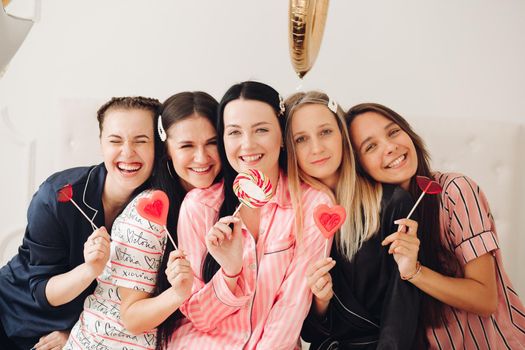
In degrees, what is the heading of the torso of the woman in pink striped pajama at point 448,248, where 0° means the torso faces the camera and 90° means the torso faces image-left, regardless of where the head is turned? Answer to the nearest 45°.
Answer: approximately 45°

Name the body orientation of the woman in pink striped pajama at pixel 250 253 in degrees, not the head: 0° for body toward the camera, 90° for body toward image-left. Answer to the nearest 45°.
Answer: approximately 0°

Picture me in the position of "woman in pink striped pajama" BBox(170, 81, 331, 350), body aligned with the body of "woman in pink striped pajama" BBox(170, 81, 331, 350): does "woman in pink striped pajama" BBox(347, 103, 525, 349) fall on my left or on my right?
on my left
